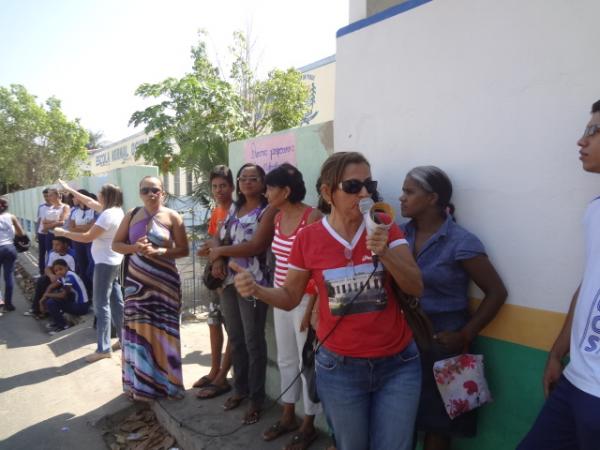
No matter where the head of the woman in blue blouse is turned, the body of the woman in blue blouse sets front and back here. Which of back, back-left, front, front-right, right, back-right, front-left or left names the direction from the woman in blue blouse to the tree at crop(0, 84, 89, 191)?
right

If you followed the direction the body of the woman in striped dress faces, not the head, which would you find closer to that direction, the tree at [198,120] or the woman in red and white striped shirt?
the woman in red and white striped shirt

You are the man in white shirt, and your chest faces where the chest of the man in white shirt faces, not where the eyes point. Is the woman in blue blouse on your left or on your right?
on your right

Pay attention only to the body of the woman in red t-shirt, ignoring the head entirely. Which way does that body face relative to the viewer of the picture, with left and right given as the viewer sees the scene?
facing the viewer

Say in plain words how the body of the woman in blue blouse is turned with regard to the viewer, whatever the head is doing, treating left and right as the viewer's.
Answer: facing the viewer and to the left of the viewer

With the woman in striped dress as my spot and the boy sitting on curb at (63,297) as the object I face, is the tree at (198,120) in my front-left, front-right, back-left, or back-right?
front-right

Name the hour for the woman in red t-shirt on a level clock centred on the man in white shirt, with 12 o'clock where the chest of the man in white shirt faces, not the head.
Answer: The woman in red t-shirt is roughly at 1 o'clock from the man in white shirt.

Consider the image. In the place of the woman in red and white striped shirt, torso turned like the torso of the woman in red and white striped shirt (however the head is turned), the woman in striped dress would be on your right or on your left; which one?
on your right

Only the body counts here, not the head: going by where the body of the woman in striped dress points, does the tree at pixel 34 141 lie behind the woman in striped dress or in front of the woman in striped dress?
behind

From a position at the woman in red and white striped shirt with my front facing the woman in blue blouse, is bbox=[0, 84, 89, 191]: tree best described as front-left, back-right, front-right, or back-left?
back-left

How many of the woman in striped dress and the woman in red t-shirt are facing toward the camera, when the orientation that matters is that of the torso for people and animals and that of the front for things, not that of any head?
2

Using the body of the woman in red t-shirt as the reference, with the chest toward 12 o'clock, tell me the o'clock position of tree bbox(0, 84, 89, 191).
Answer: The tree is roughly at 5 o'clock from the woman in red t-shirt.

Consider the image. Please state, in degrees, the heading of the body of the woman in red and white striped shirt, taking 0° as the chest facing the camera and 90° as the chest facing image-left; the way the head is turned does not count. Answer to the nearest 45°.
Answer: approximately 45°
